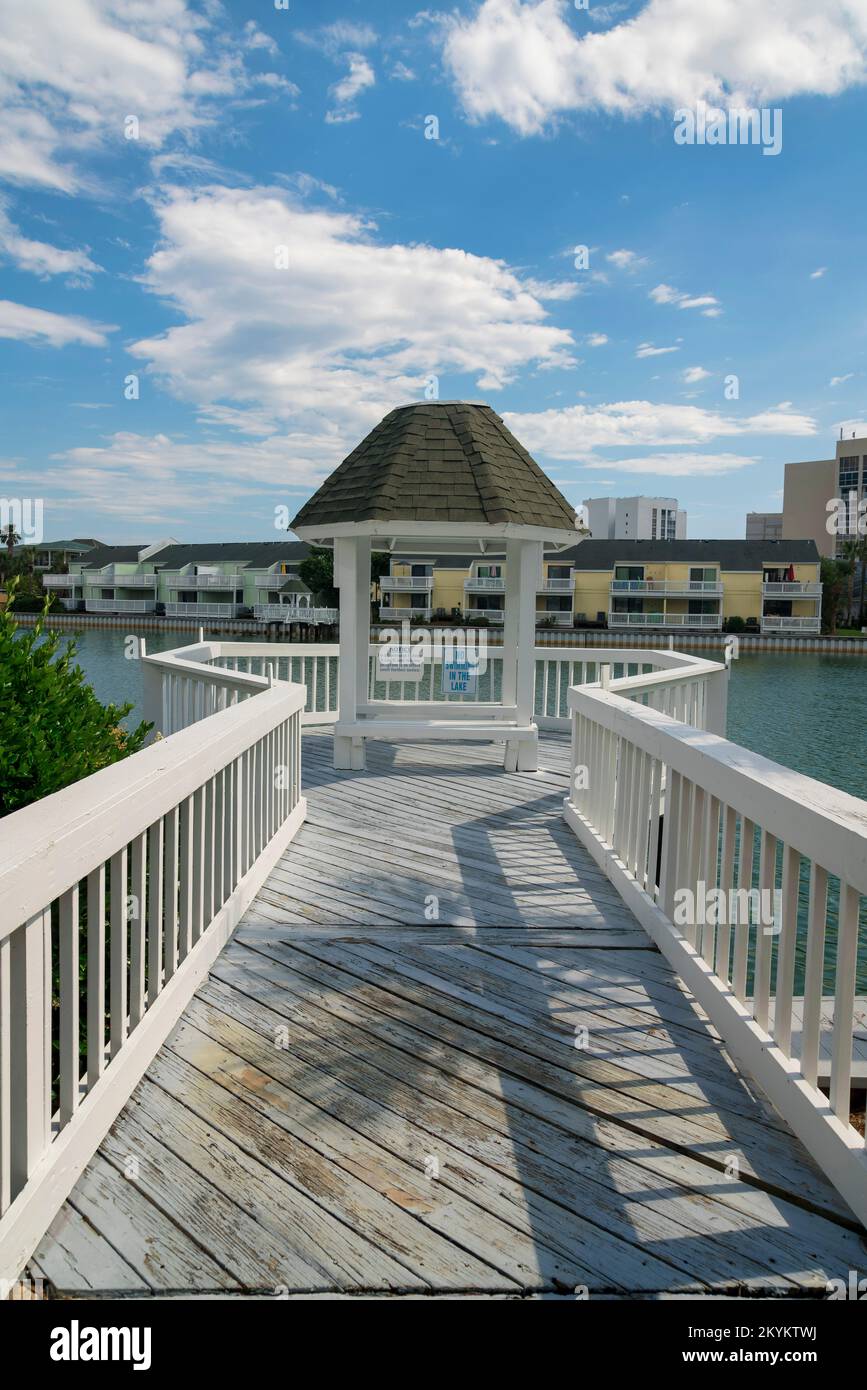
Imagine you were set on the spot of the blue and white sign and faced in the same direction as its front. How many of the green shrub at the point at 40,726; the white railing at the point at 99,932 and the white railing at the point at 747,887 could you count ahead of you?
3

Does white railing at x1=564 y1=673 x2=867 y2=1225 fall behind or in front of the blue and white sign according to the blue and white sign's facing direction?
in front

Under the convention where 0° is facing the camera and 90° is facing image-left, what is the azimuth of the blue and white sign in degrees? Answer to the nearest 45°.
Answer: approximately 0°

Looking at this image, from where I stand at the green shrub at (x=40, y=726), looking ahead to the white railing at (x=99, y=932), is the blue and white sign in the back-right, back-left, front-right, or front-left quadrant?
back-left

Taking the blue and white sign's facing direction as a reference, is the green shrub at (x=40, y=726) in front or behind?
in front

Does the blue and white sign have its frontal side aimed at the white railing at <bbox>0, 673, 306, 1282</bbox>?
yes
